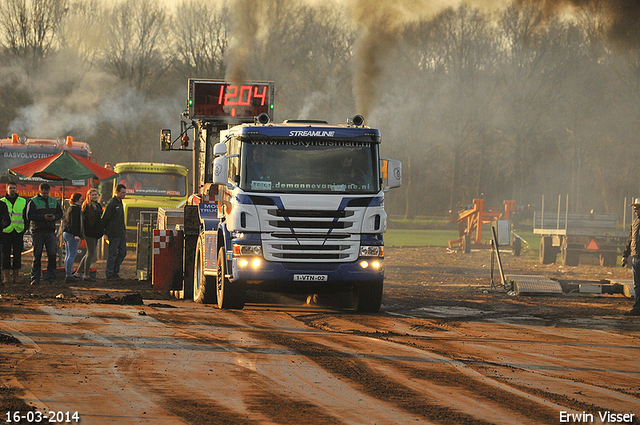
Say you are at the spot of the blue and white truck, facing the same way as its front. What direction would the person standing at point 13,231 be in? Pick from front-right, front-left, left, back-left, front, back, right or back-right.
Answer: back-right

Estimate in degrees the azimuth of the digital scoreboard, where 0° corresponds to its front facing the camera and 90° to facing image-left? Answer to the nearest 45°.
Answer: approximately 0°

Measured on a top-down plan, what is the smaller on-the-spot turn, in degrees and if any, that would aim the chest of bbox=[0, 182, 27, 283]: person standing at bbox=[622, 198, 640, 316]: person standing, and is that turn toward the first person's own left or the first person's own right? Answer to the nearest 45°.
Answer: approximately 45° to the first person's own left

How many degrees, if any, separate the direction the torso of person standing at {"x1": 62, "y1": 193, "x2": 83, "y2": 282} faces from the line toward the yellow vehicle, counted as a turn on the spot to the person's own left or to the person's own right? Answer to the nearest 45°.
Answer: approximately 90° to the person's own left

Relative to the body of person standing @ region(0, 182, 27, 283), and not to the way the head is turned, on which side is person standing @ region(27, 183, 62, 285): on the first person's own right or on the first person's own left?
on the first person's own left

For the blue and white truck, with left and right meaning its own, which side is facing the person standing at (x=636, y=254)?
left

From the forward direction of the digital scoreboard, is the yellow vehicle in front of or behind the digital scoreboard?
behind
